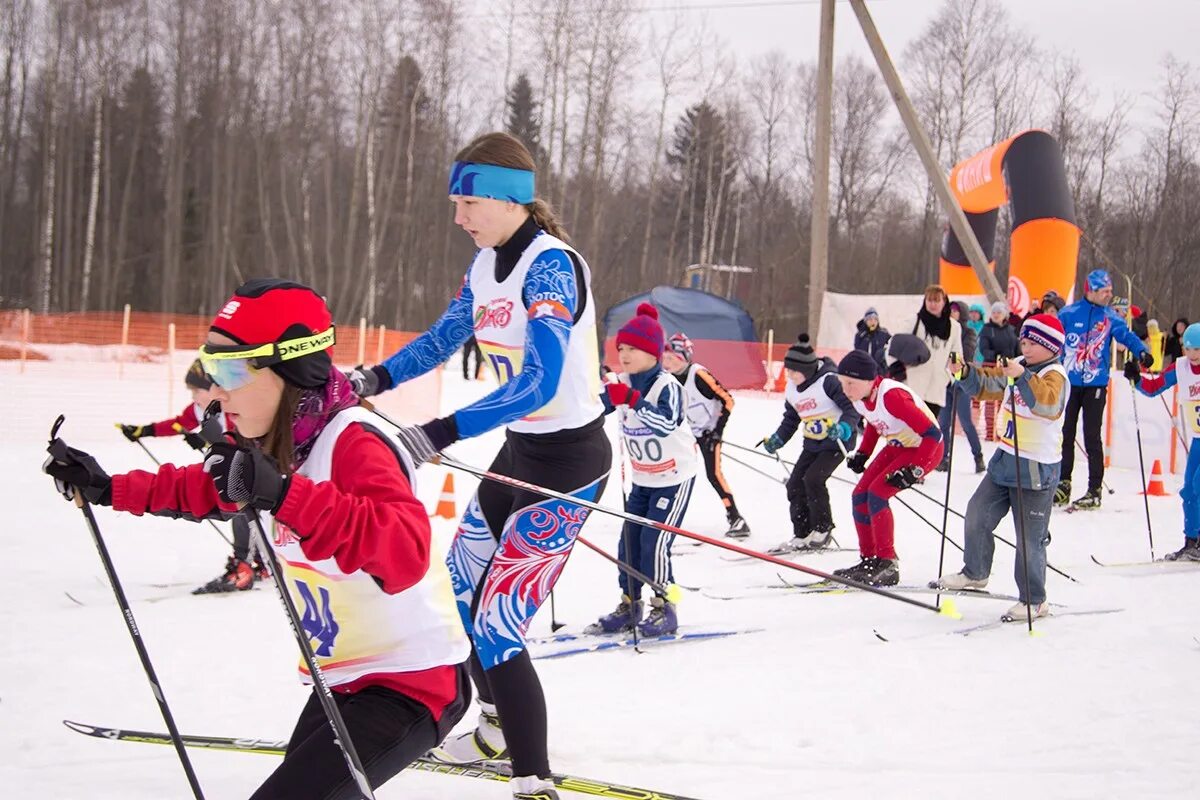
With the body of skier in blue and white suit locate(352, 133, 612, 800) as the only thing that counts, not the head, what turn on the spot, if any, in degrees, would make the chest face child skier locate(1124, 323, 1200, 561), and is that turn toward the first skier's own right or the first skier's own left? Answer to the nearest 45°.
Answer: approximately 180°

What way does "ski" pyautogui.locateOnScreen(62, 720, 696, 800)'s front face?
to the viewer's left

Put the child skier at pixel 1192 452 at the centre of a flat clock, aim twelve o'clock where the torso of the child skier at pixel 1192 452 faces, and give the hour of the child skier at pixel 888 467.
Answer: the child skier at pixel 888 467 is roughly at 12 o'clock from the child skier at pixel 1192 452.

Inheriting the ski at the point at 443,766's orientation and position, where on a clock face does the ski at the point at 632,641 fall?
the ski at the point at 632,641 is roughly at 4 o'clock from the ski at the point at 443,766.

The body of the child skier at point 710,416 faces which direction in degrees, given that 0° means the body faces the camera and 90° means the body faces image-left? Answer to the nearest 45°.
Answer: approximately 45°

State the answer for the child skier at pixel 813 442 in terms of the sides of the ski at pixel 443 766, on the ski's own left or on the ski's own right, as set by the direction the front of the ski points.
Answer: on the ski's own right

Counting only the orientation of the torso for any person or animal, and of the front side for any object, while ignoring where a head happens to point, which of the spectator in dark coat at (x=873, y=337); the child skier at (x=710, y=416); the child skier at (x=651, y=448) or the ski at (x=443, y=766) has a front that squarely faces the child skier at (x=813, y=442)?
the spectator in dark coat

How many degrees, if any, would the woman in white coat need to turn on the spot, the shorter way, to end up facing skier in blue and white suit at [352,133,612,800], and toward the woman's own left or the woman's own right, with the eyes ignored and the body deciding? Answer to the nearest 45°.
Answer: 0° — they already face them

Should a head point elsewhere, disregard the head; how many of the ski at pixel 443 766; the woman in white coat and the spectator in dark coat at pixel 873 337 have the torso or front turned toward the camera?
2

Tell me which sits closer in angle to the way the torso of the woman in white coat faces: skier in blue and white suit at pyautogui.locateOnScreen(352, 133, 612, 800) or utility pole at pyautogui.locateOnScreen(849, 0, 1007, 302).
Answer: the skier in blue and white suit
